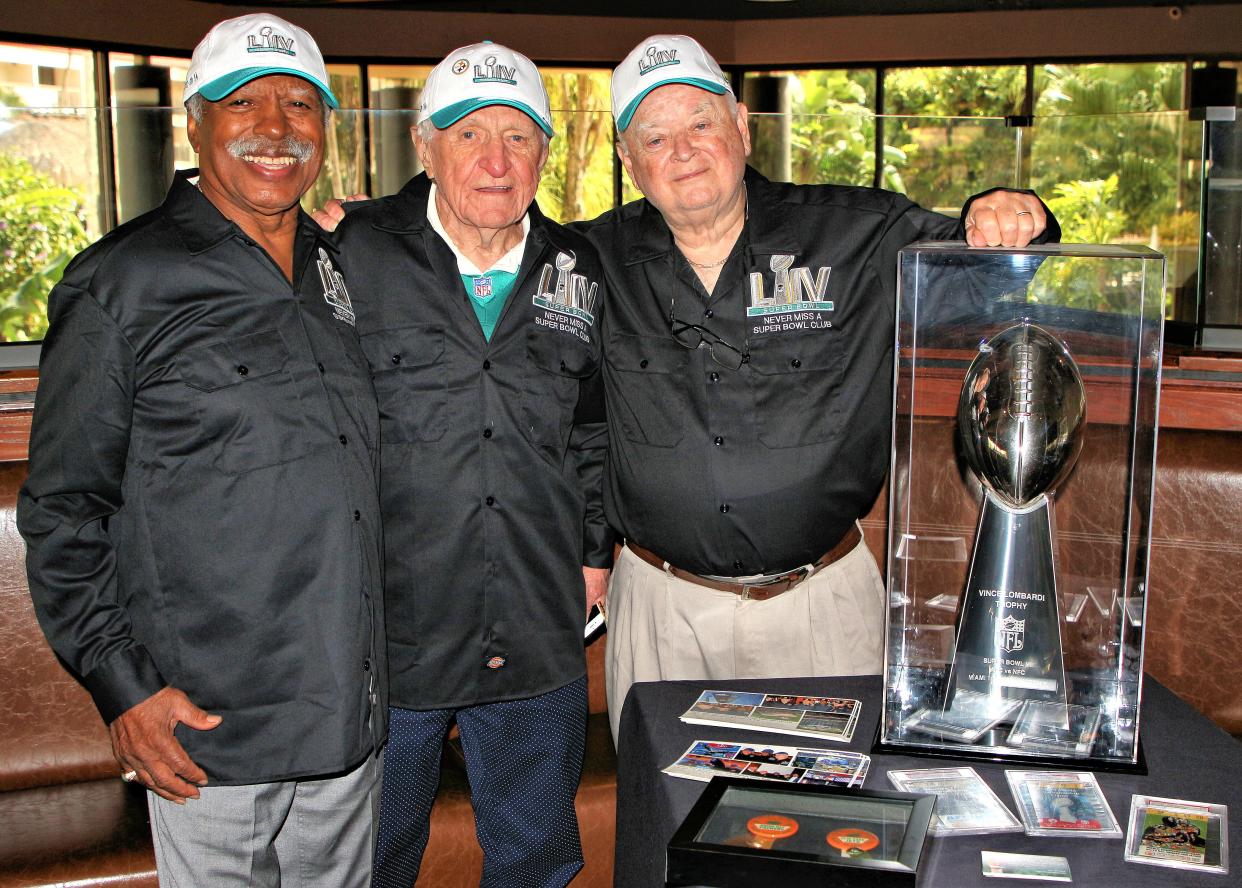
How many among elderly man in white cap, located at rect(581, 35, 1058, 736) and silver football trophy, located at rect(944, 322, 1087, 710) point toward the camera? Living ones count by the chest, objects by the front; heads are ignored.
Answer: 2

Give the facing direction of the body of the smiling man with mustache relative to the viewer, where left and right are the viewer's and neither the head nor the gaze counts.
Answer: facing the viewer and to the right of the viewer

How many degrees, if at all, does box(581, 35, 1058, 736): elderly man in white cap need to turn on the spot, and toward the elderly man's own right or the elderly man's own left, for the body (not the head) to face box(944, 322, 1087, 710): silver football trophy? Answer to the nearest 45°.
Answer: approximately 45° to the elderly man's own left

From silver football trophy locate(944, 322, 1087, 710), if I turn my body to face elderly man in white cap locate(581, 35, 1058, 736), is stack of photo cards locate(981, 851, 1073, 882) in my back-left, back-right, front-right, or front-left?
back-left

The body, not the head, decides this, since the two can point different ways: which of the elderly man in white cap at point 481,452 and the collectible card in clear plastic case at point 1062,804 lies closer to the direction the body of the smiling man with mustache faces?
the collectible card in clear plastic case

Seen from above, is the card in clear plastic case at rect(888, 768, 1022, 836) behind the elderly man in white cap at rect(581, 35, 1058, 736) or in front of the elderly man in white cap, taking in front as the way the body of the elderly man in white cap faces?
in front

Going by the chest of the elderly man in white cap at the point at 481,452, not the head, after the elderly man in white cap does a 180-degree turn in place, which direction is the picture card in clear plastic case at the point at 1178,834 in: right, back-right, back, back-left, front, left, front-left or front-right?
back-right

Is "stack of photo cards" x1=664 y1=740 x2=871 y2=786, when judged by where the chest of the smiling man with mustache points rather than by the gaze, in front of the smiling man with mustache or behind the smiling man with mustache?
in front

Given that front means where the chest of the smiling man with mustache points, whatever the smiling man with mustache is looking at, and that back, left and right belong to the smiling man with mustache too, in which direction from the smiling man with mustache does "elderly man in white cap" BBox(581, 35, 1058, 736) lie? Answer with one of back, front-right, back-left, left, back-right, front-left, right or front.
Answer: front-left

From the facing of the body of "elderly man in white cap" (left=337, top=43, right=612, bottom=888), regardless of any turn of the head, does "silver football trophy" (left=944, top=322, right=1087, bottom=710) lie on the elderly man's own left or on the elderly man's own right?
on the elderly man's own left
